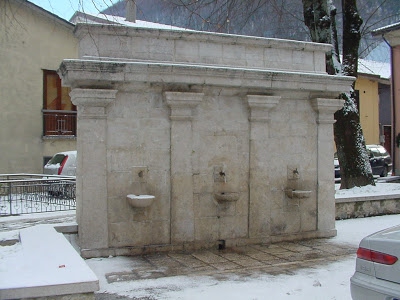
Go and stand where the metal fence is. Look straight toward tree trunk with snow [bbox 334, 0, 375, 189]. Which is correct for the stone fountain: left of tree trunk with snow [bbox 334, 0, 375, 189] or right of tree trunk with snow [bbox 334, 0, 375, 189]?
right

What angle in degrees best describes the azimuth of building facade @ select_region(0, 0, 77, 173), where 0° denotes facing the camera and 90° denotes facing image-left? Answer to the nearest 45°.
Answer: approximately 0°

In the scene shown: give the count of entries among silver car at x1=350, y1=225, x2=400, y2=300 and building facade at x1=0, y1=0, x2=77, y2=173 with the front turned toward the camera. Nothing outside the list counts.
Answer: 1

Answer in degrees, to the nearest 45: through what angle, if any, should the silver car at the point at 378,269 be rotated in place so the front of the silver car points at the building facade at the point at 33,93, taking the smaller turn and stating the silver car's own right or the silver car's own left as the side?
approximately 90° to the silver car's own left

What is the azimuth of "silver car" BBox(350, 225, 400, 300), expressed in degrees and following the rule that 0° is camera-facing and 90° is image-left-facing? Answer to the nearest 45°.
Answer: approximately 225°

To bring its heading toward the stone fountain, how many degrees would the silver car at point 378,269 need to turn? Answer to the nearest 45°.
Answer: approximately 90° to its left

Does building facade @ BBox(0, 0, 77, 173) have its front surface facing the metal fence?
yes

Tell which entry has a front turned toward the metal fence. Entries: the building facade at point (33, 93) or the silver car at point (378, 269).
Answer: the building facade
